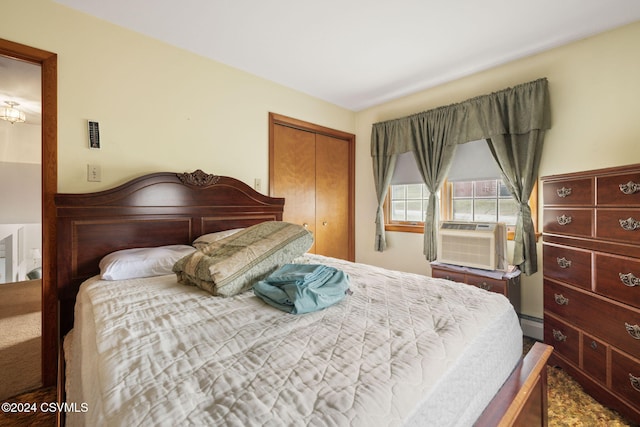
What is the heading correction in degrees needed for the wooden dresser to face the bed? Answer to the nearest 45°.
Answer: approximately 45° to its left

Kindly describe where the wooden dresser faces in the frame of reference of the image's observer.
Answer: facing the viewer and to the left of the viewer

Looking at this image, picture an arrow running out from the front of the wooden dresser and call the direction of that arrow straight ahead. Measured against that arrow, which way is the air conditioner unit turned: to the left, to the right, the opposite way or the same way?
the same way

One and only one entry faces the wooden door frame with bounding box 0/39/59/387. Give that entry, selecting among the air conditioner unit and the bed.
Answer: the air conditioner unit

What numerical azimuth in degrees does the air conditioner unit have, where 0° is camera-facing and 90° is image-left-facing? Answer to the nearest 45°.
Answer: approximately 45°

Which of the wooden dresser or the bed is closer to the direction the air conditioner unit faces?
the bed

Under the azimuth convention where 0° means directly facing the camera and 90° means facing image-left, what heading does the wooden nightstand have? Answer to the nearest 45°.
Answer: approximately 45°

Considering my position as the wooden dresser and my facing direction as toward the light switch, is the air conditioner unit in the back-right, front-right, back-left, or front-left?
front-right

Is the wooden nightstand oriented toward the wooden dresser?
no

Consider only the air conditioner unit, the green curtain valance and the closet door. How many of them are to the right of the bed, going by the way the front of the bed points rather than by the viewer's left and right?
0

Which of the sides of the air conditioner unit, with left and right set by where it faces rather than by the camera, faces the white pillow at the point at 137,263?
front

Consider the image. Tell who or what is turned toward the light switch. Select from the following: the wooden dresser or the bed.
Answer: the wooden dresser

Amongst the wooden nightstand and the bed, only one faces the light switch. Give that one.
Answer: the wooden nightstand

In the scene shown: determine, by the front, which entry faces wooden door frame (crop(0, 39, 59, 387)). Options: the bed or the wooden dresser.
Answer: the wooden dresser

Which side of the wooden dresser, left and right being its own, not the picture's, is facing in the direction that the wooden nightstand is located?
right

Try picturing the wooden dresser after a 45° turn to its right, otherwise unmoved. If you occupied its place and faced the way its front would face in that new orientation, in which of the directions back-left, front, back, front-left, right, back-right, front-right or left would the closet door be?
front

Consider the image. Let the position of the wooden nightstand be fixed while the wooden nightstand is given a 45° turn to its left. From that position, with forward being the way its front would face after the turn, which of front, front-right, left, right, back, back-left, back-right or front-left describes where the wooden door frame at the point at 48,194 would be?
front-right

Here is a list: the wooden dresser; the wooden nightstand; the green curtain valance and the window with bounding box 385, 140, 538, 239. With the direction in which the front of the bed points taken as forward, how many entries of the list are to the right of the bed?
0

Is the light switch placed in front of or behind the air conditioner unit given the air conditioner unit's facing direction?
in front
